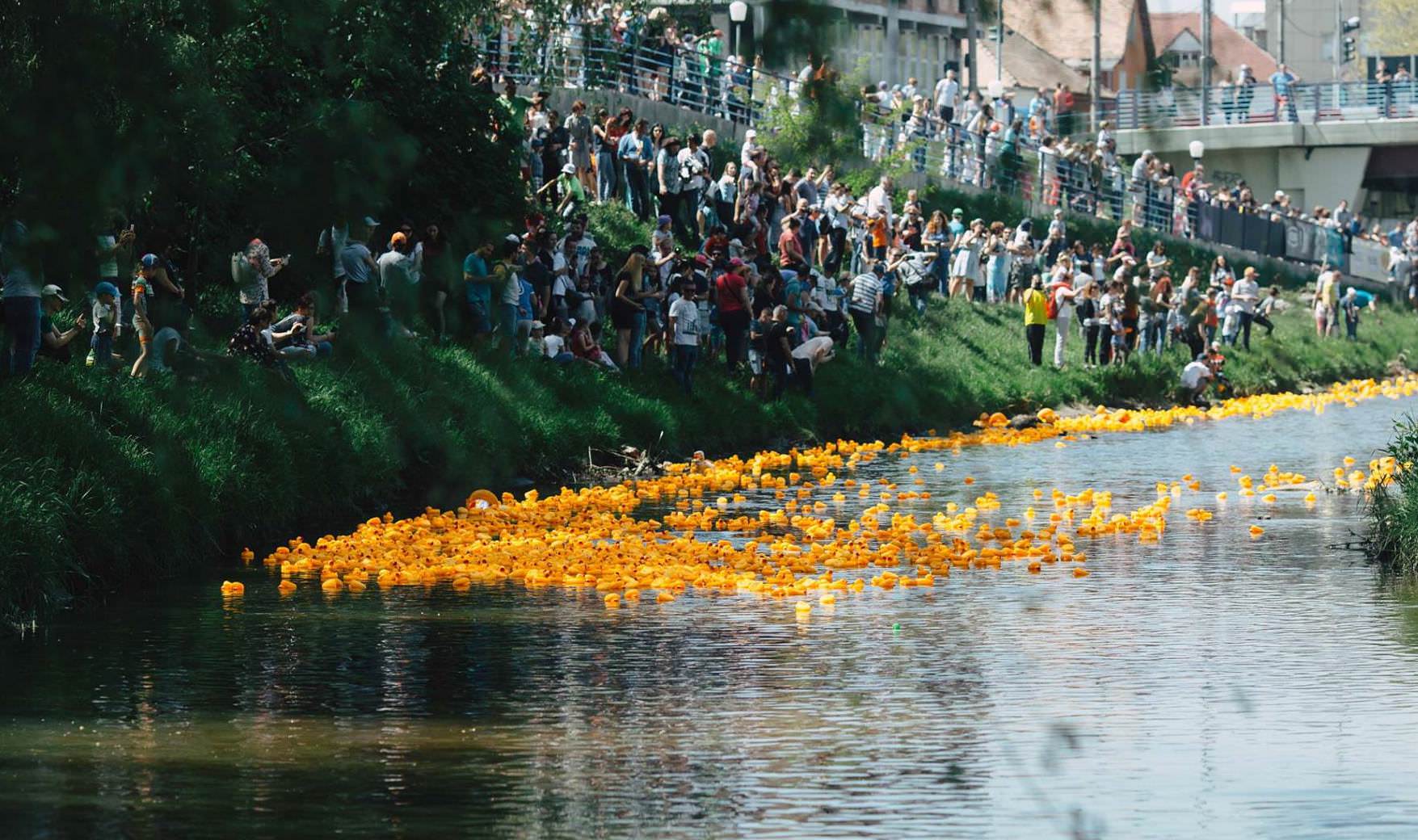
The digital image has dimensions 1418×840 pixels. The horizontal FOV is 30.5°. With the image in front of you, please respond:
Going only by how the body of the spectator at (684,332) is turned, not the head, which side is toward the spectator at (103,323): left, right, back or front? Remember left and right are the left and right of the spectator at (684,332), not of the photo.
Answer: right

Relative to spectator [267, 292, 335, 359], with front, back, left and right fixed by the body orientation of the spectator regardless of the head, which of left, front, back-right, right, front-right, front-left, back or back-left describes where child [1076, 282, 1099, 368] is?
left

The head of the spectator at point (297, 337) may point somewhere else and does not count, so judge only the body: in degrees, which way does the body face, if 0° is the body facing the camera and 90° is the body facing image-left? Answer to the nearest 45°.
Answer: approximately 315°

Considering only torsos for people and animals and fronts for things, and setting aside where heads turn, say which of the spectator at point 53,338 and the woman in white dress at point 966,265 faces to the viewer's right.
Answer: the spectator

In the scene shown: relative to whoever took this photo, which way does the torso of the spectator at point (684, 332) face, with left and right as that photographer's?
facing the viewer and to the right of the viewer

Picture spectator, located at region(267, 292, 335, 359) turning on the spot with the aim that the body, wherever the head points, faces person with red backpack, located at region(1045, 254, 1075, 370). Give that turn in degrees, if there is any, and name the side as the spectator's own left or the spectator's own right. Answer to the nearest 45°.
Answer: approximately 90° to the spectator's own left

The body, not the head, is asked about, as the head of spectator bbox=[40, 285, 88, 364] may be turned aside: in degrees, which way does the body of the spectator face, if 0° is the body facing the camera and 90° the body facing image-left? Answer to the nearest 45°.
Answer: approximately 270°

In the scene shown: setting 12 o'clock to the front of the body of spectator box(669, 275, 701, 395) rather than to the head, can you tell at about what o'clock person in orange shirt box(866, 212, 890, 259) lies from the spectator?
The person in orange shirt is roughly at 8 o'clock from the spectator.
